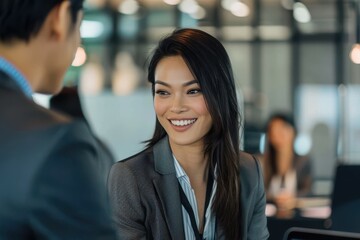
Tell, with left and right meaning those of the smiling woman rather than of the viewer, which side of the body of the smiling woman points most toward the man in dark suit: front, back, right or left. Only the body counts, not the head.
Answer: front

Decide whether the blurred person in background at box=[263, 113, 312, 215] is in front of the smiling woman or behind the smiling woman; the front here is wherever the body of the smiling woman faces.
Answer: behind

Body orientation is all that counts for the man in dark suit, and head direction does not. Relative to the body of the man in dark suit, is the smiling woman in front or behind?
in front

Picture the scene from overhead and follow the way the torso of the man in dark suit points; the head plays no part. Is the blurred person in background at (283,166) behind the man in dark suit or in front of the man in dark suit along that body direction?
in front

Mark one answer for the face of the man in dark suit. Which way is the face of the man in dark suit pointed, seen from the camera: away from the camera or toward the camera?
away from the camera

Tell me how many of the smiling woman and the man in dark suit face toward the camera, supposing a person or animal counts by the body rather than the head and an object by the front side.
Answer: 1

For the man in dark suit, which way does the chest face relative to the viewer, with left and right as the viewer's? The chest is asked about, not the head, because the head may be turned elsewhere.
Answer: facing away from the viewer and to the right of the viewer

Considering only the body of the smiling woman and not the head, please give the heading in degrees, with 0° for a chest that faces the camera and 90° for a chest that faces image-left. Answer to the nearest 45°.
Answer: approximately 0°
